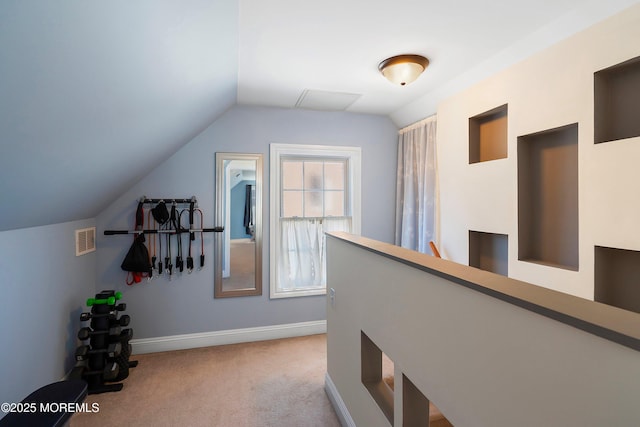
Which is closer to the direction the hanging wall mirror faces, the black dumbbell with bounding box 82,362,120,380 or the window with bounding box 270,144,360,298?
the black dumbbell

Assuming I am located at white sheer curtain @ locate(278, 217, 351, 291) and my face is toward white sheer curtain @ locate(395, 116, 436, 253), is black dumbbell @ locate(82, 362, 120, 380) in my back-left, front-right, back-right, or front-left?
back-right

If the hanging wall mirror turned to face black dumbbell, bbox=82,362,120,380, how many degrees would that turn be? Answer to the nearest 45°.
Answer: approximately 45° to its right

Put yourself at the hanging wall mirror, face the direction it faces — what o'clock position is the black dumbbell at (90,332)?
The black dumbbell is roughly at 2 o'clock from the hanging wall mirror.

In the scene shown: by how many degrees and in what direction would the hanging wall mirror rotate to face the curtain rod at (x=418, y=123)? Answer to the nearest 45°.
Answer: approximately 90° to its left

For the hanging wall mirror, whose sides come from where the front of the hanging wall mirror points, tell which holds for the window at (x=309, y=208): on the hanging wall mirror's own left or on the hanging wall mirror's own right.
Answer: on the hanging wall mirror's own left

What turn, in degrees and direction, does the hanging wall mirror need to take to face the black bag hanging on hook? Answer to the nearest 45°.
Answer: approximately 90° to its right

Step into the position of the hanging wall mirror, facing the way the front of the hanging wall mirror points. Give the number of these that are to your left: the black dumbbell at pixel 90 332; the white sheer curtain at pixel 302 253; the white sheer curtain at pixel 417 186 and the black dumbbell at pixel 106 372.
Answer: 2

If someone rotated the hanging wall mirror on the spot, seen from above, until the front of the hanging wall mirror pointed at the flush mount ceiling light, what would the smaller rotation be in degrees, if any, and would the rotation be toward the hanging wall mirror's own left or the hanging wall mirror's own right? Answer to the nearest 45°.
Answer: approximately 45° to the hanging wall mirror's own left

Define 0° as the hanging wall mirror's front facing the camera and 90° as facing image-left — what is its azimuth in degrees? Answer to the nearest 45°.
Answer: approximately 0°

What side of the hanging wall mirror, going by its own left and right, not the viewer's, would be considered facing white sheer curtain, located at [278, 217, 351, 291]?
left

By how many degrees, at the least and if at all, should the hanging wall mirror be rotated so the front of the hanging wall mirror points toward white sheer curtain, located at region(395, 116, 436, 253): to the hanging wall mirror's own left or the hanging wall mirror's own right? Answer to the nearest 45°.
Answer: approximately 90° to the hanging wall mirror's own left
